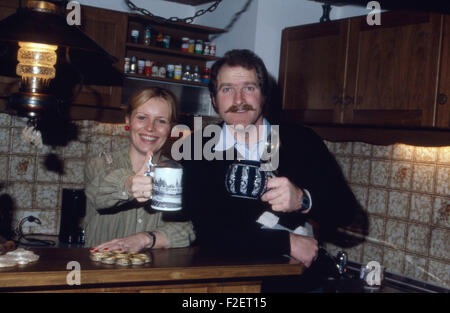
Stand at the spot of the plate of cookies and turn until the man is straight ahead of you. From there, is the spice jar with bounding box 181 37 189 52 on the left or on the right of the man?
left

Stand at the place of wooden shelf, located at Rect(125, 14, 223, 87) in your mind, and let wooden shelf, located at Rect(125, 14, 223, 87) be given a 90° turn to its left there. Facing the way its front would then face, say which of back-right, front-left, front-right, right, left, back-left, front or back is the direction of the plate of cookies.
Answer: back-right

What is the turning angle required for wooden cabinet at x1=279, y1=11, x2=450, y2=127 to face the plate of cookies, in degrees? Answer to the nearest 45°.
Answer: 0° — it already faces it

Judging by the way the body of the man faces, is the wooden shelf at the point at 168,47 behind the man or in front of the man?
behind

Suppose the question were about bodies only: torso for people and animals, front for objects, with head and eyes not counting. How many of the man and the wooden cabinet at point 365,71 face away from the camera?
0

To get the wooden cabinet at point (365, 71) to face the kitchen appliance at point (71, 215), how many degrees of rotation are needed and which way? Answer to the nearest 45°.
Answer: approximately 45° to its right

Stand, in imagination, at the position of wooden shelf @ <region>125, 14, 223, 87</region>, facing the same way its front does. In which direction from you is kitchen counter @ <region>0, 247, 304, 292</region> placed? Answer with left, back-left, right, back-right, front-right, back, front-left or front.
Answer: front-right

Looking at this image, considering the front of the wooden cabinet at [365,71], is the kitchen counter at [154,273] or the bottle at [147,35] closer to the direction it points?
the kitchen counter

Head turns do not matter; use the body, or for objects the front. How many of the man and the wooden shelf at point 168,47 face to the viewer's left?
0
